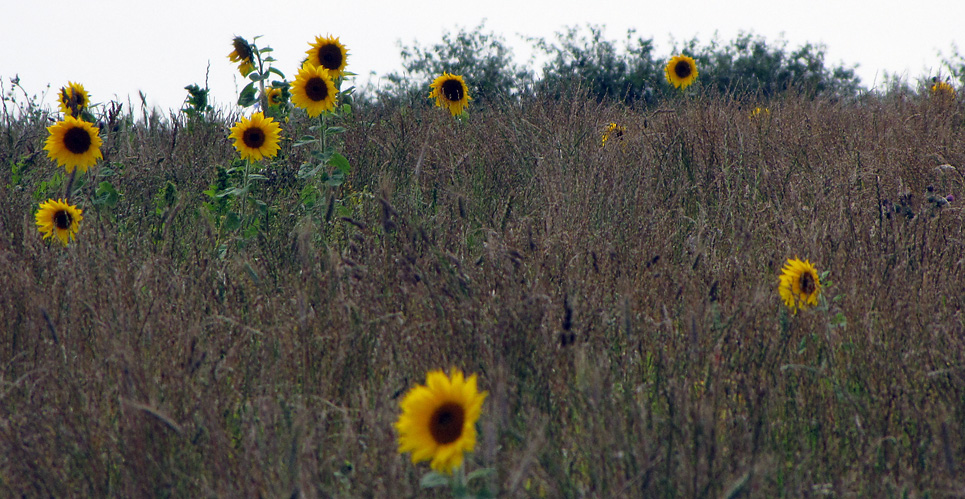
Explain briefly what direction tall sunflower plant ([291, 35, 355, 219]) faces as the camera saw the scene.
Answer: facing the viewer

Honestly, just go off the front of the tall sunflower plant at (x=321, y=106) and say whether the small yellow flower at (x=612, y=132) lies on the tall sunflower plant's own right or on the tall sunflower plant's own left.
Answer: on the tall sunflower plant's own left

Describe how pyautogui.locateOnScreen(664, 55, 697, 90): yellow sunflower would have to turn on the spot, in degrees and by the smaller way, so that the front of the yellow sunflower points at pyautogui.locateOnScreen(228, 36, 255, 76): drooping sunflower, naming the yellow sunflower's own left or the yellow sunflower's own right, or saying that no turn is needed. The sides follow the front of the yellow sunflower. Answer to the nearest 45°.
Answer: approximately 45° to the yellow sunflower's own right

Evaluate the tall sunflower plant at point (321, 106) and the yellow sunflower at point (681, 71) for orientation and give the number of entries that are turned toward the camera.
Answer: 2

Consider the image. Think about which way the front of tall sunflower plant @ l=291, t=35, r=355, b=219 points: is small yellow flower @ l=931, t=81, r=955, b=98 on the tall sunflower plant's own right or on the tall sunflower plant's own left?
on the tall sunflower plant's own left

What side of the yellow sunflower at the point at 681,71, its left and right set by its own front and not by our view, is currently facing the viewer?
front

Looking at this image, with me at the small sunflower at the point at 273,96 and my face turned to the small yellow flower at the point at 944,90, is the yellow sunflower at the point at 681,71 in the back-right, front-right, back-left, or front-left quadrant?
front-left

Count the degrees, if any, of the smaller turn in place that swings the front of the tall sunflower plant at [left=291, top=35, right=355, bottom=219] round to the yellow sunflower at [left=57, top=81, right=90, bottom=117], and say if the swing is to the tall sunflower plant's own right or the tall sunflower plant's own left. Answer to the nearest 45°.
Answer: approximately 135° to the tall sunflower plant's own right

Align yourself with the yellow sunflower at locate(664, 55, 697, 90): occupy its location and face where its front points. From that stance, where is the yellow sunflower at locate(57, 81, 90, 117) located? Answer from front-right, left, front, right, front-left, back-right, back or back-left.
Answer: front-right

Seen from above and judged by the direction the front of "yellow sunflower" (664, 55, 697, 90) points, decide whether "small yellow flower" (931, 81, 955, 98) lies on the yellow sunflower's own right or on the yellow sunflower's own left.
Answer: on the yellow sunflower's own left
